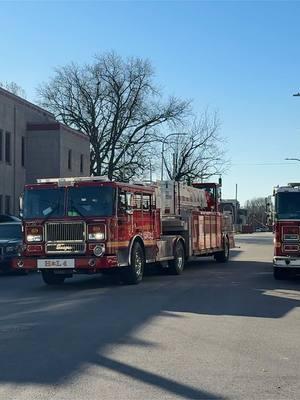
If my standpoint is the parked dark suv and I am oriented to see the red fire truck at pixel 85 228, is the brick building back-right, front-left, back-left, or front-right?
back-left

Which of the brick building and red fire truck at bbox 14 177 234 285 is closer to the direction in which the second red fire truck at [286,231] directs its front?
the red fire truck

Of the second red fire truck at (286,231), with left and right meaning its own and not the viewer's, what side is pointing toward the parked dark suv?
right

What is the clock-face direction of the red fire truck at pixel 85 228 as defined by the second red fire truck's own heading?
The red fire truck is roughly at 2 o'clock from the second red fire truck.

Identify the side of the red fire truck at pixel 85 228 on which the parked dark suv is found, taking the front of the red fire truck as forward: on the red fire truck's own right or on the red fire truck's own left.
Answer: on the red fire truck's own right

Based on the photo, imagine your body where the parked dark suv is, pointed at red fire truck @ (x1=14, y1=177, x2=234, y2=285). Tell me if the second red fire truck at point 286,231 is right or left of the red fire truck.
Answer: left

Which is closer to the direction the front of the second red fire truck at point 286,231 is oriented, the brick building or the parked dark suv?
the parked dark suv

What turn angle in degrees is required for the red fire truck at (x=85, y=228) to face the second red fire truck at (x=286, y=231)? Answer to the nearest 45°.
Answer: approximately 135° to its left

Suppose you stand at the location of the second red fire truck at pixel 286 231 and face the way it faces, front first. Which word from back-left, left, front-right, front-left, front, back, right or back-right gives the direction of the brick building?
back-right

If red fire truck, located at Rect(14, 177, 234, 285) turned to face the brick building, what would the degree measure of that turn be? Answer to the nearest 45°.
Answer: approximately 135° to its right

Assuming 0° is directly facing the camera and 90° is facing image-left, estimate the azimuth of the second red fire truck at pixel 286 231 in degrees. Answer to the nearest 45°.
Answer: approximately 0°

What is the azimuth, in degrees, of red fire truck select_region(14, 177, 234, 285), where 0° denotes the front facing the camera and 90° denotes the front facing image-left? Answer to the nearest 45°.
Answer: approximately 45°
